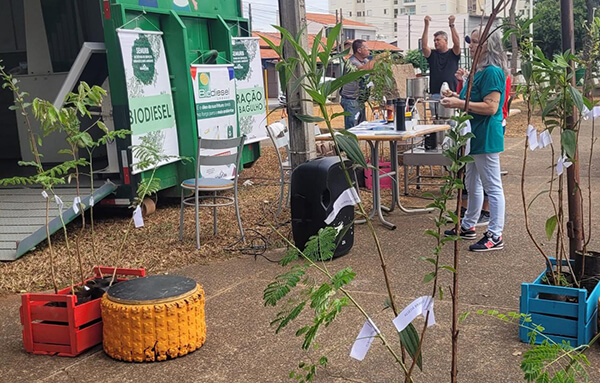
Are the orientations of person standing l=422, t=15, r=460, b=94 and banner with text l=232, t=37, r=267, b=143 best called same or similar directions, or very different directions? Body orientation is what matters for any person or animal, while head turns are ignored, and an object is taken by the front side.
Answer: same or similar directions

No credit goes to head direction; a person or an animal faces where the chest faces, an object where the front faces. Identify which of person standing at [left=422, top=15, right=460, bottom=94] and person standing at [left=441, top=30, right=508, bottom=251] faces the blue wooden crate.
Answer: person standing at [left=422, top=15, right=460, bottom=94]

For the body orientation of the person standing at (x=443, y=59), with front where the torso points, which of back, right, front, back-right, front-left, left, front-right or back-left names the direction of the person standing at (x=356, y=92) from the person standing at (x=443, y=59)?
right

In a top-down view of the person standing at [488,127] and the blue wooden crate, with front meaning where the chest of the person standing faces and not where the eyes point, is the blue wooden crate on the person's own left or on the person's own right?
on the person's own left

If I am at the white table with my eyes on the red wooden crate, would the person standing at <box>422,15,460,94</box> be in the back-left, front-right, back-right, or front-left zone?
back-right

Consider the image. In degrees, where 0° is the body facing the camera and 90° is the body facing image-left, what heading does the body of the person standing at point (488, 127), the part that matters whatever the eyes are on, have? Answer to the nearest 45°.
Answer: approximately 90°

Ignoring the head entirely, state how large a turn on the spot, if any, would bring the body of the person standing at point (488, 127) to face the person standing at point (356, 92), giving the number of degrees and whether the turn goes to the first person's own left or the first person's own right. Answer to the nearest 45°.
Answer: approximately 90° to the first person's own right

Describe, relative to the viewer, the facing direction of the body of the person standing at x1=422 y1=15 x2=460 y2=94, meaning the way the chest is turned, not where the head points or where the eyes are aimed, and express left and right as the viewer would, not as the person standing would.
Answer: facing the viewer

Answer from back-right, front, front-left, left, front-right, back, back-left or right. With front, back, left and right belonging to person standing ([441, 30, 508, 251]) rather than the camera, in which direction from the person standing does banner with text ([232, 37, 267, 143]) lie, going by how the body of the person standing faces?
front-right

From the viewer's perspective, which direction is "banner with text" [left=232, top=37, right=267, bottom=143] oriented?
toward the camera

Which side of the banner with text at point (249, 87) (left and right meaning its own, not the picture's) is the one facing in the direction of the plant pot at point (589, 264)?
front

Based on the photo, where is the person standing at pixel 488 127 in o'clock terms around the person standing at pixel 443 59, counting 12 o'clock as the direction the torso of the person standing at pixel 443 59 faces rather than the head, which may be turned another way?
the person standing at pixel 488 127 is roughly at 12 o'clock from the person standing at pixel 443 59.

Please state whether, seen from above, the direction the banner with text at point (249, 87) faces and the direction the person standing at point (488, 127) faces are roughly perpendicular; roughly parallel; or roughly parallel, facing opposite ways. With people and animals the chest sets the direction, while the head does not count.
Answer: roughly perpendicular

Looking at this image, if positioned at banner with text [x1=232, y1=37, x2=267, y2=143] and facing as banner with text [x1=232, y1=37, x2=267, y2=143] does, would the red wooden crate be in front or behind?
in front

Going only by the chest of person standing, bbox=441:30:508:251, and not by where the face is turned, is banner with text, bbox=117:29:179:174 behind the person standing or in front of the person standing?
in front
